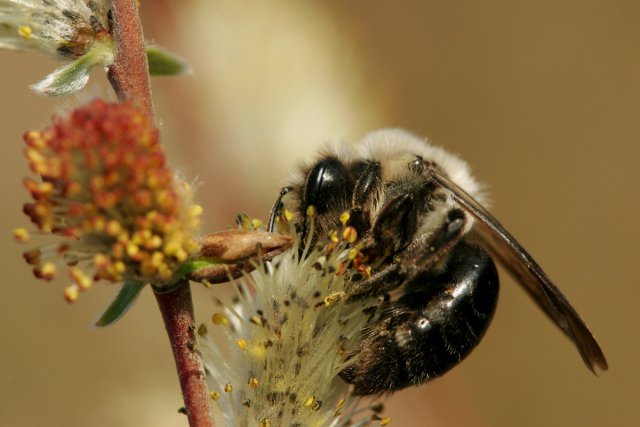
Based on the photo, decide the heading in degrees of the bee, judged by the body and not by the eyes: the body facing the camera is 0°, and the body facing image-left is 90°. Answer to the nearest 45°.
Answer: approximately 90°

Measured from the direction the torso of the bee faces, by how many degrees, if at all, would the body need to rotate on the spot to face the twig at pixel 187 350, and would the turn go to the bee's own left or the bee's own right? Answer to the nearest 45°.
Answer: approximately 45° to the bee's own left
